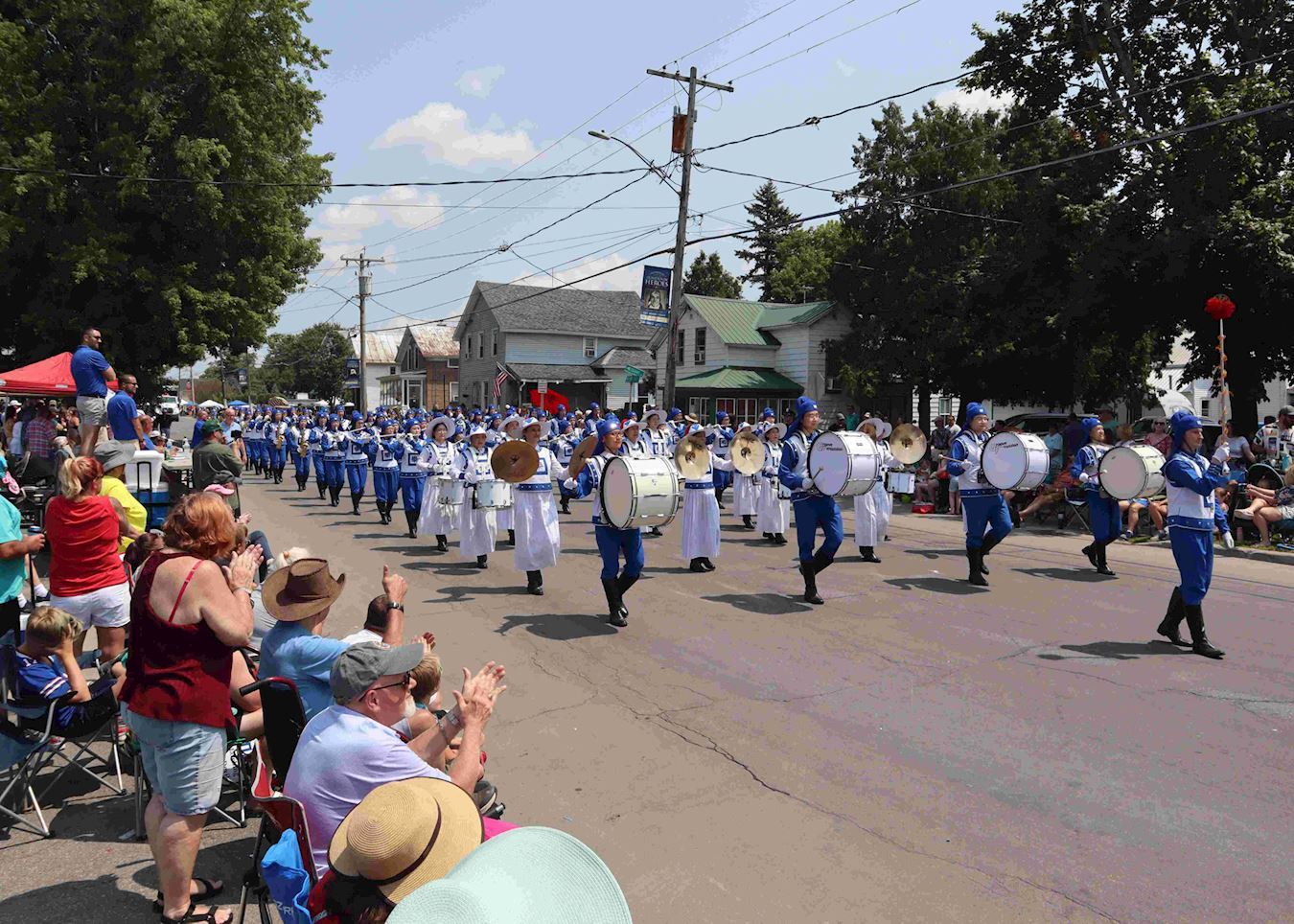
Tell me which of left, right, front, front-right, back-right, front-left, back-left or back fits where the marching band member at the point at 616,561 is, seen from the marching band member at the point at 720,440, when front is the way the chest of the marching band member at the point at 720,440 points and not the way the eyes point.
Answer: front-right

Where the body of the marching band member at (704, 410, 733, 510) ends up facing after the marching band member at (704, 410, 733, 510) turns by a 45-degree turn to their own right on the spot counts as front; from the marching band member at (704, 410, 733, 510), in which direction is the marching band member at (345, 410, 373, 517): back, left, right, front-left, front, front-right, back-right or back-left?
right

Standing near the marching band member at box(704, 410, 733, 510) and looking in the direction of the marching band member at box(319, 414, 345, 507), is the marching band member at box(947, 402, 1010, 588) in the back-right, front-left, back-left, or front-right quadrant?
back-left

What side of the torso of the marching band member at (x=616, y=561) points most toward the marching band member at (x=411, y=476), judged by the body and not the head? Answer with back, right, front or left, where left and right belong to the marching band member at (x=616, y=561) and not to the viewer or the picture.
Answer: back

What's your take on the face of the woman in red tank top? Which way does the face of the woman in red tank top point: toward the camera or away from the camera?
away from the camera

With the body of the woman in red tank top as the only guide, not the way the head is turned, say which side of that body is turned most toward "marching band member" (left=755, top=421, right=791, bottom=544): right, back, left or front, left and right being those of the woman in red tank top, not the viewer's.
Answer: front

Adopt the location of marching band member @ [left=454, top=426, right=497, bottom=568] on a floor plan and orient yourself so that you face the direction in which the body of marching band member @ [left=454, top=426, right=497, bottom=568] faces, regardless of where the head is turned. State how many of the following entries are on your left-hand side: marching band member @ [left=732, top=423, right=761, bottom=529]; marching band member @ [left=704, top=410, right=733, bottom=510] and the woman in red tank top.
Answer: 2

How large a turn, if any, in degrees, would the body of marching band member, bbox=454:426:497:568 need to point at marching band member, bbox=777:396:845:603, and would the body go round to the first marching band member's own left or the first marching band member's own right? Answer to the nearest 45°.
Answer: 0° — they already face them

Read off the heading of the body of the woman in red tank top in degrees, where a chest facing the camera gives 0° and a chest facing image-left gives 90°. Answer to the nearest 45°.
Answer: approximately 225°

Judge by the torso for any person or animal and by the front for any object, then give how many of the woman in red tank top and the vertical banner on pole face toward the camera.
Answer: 1
